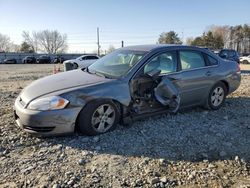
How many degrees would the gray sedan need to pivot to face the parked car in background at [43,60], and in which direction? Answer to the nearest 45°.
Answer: approximately 135° to its right

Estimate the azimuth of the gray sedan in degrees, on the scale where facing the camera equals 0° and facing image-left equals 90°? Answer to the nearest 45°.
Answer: approximately 45°
